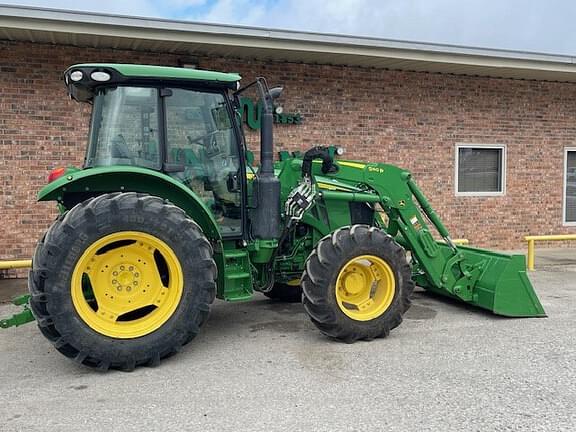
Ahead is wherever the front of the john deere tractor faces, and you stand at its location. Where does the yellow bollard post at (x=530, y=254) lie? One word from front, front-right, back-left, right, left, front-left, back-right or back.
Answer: front-left

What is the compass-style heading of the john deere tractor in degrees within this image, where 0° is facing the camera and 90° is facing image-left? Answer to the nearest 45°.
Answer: approximately 270°
